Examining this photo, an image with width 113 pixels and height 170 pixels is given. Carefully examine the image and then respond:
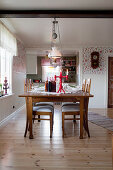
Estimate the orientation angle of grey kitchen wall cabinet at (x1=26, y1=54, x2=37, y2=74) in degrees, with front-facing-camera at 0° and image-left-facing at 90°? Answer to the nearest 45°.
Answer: approximately 0°
